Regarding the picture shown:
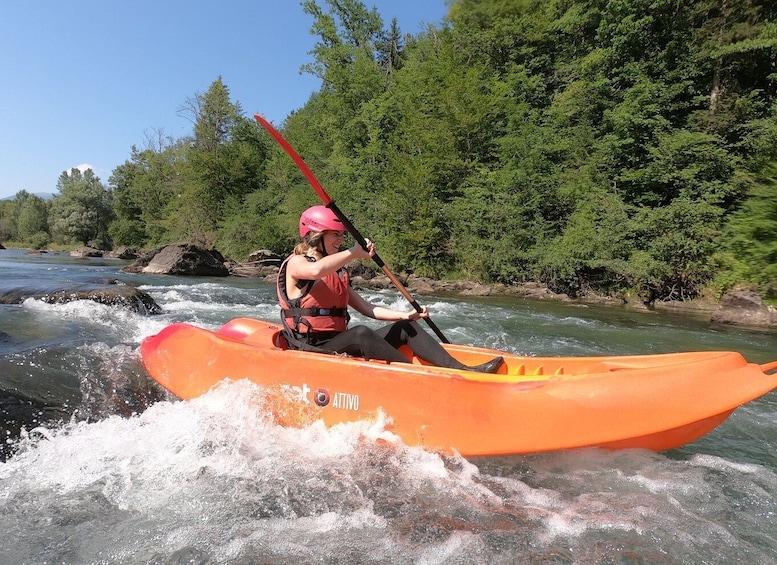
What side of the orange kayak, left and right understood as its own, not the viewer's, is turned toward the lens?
right

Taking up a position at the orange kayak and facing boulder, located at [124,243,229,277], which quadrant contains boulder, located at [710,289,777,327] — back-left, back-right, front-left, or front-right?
front-right

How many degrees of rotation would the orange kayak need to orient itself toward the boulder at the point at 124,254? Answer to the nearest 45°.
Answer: approximately 135° to its left

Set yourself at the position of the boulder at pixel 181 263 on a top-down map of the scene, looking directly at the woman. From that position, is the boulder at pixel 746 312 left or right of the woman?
left

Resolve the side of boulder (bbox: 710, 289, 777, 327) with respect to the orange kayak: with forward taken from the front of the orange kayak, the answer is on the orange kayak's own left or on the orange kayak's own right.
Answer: on the orange kayak's own left

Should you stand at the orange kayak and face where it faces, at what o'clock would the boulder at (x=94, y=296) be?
The boulder is roughly at 7 o'clock from the orange kayak.

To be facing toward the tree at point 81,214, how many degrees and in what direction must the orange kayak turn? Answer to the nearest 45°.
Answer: approximately 135° to its left

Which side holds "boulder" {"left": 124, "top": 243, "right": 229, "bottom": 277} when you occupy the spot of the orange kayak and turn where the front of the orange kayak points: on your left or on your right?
on your left
